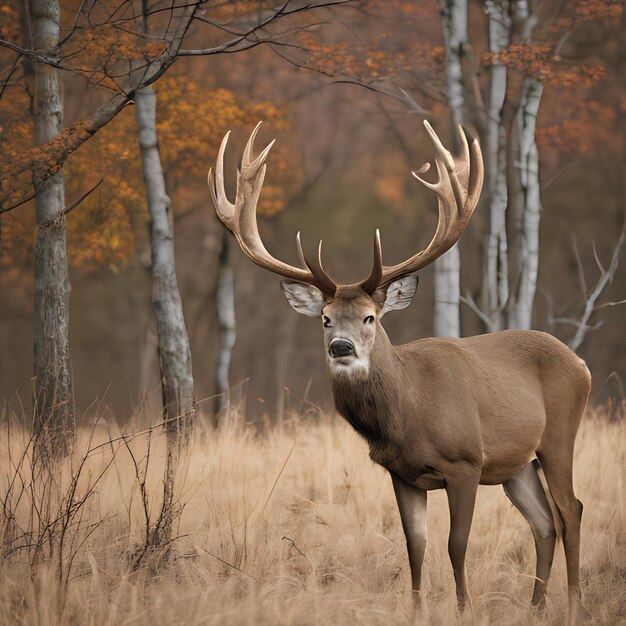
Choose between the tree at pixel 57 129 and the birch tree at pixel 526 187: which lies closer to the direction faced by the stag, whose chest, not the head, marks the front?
the tree

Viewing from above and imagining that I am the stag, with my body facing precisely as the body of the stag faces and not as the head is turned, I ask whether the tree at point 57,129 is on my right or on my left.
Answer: on my right

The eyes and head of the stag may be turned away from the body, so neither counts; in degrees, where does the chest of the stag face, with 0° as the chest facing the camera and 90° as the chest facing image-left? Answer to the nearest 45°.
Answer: approximately 45°

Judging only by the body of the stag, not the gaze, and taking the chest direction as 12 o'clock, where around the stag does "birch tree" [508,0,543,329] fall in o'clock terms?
The birch tree is roughly at 5 o'clock from the stag.

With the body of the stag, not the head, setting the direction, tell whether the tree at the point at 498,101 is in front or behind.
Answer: behind
